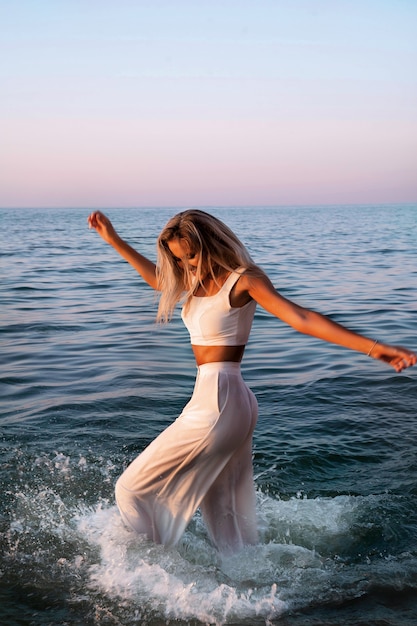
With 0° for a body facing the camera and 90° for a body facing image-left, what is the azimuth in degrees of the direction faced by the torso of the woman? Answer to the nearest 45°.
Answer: approximately 45°
